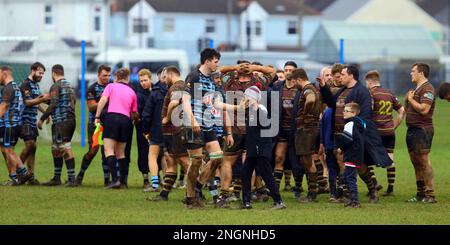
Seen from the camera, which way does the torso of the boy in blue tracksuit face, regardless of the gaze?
to the viewer's left
